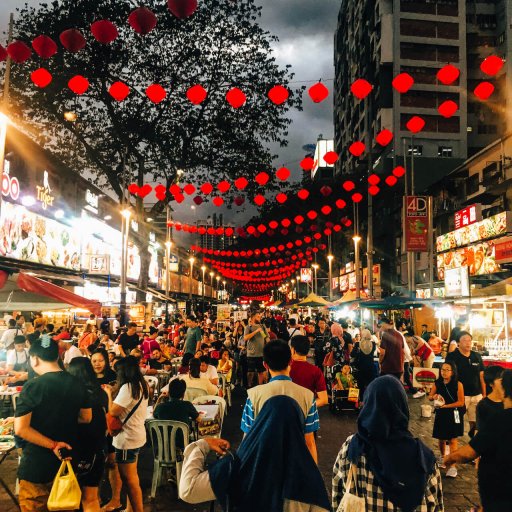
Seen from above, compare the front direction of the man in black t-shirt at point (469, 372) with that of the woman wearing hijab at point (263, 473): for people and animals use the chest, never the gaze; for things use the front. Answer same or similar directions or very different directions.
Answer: very different directions

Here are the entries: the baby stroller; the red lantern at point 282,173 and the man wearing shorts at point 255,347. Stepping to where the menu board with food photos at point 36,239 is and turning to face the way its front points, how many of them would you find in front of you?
3

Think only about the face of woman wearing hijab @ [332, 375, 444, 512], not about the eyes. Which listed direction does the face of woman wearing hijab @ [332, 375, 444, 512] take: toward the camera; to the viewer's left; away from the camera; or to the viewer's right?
away from the camera

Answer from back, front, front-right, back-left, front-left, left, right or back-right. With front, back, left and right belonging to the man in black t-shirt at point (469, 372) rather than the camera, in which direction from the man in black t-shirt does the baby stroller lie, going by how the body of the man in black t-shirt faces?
back-right

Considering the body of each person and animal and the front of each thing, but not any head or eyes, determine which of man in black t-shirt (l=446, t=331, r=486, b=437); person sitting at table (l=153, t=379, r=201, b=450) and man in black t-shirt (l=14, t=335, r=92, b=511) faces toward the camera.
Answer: man in black t-shirt (l=446, t=331, r=486, b=437)

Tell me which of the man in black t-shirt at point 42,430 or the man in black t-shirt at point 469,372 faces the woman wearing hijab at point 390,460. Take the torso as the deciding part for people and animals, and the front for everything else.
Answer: the man in black t-shirt at point 469,372

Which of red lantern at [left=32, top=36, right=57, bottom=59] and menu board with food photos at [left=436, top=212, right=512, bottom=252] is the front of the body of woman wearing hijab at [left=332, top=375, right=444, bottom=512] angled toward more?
the menu board with food photos

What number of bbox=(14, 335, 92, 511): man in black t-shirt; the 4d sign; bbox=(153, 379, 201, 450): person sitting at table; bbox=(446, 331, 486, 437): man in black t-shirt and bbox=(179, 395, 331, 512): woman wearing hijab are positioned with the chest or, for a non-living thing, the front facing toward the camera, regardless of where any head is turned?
2

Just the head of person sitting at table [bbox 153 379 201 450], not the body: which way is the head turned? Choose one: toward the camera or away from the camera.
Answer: away from the camera

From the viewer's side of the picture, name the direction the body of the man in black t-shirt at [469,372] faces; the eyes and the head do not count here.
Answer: toward the camera

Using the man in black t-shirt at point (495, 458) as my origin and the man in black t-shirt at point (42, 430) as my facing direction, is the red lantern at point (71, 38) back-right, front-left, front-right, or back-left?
front-right

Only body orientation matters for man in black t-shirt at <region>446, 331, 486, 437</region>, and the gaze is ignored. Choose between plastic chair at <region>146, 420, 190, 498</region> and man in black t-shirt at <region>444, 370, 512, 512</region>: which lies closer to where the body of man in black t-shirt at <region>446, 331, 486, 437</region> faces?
the man in black t-shirt

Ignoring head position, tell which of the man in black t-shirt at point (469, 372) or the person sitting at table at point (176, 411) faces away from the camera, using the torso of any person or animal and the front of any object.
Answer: the person sitting at table

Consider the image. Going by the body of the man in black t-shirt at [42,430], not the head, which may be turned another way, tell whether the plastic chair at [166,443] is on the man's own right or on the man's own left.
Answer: on the man's own right

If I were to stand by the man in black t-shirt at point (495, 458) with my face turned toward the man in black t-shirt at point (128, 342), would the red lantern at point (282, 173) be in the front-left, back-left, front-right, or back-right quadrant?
front-right
